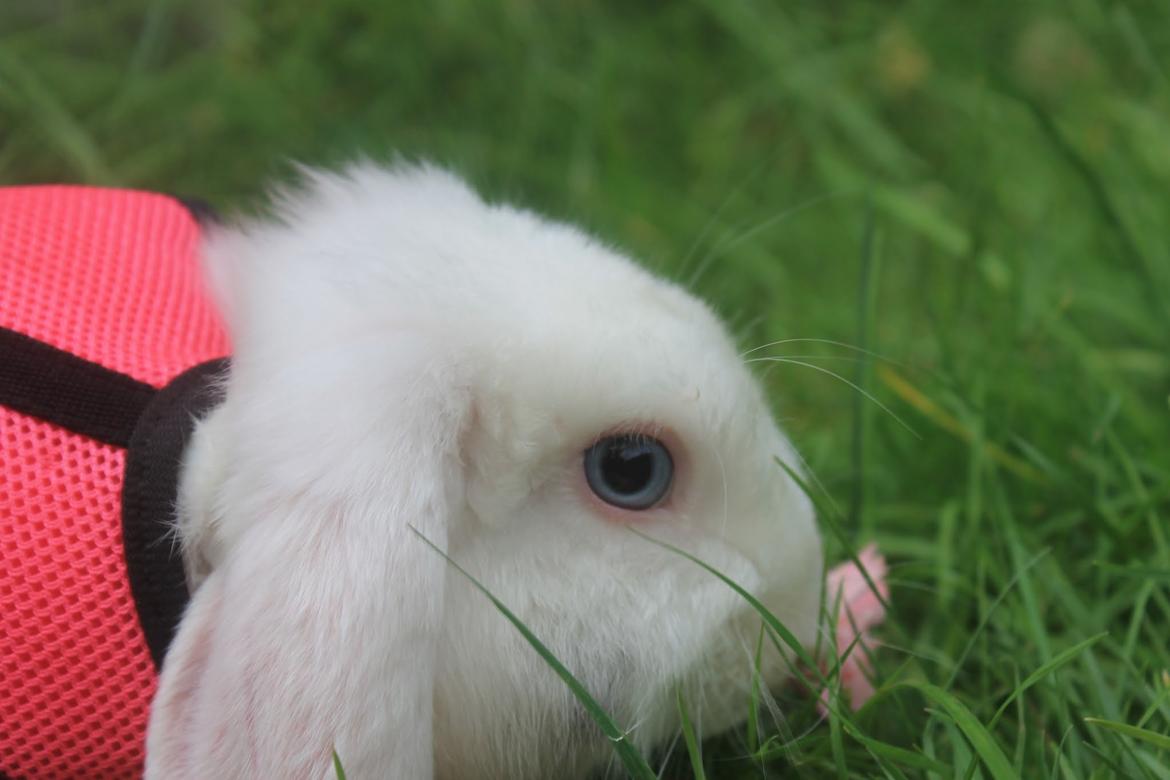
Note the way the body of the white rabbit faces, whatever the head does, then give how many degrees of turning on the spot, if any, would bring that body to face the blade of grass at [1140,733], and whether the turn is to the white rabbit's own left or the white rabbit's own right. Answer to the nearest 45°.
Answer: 0° — it already faces it

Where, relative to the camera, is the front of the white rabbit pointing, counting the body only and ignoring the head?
to the viewer's right

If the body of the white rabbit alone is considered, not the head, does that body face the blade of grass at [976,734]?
yes
